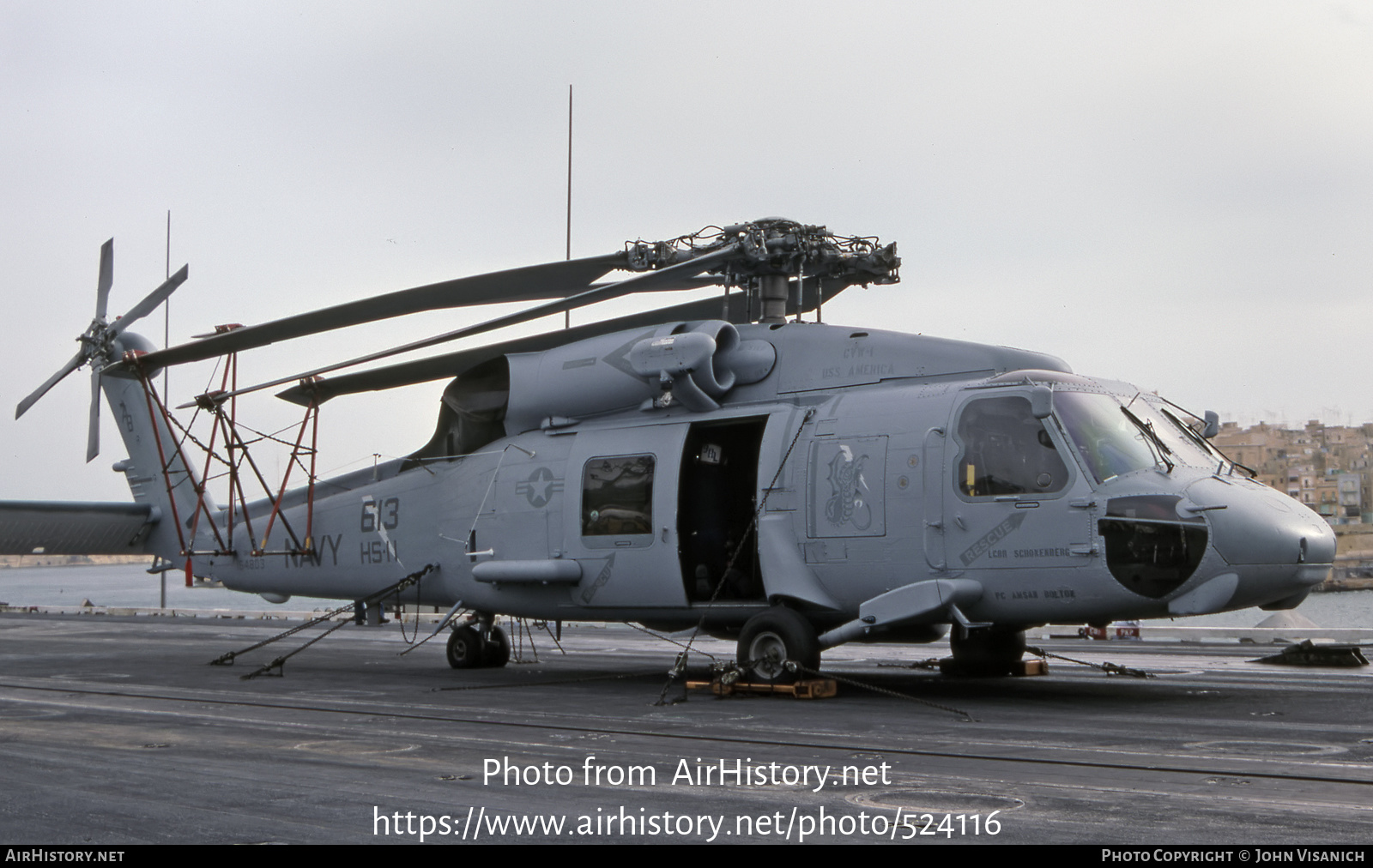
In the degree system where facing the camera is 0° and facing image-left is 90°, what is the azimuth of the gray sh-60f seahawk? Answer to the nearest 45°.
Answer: approximately 315°
